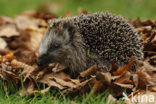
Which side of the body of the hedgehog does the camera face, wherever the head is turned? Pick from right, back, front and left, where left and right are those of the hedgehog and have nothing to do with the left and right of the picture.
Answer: left

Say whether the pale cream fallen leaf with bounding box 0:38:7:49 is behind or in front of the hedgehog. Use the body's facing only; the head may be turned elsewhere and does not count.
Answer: in front

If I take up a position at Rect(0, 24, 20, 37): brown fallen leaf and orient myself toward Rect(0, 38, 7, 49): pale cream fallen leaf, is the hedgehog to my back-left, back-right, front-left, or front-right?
front-left

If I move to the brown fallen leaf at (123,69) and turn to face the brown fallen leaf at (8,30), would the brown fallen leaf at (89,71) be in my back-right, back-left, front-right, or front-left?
front-left
